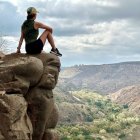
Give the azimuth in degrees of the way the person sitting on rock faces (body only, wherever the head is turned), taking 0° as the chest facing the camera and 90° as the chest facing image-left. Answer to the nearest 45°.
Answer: approximately 225°
